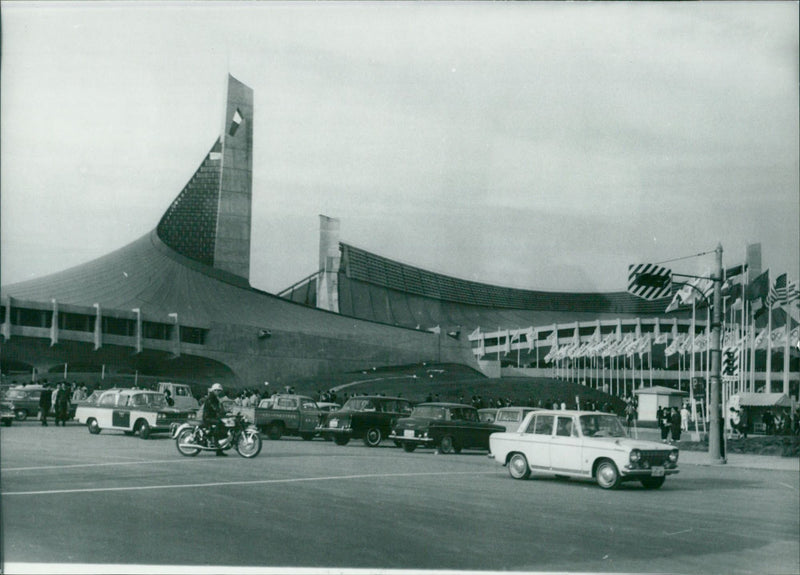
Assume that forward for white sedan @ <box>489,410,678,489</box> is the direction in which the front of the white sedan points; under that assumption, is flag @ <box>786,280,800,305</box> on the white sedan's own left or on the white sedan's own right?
on the white sedan's own left

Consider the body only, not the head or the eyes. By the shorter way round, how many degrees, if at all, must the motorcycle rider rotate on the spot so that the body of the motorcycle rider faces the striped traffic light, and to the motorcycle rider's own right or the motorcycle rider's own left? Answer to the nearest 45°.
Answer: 0° — they already face it

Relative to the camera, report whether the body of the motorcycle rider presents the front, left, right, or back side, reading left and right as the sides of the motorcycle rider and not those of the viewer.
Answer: right

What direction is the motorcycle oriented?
to the viewer's right

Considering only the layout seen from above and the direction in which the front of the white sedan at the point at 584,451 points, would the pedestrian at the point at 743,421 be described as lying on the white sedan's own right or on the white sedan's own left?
on the white sedan's own left
